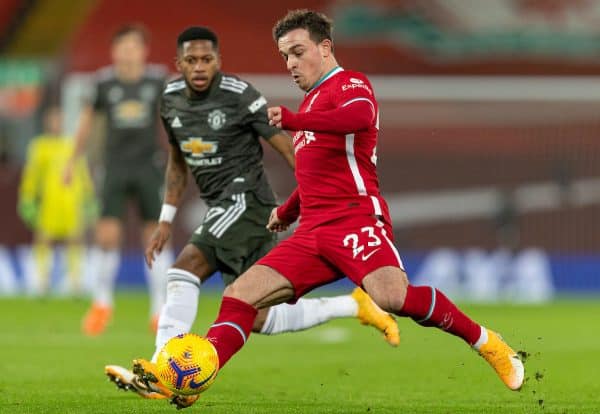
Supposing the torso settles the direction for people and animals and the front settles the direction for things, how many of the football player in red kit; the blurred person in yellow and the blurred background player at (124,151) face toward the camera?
2

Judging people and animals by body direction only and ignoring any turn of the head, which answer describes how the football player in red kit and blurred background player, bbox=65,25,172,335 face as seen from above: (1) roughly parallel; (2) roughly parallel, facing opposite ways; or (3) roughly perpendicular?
roughly perpendicular

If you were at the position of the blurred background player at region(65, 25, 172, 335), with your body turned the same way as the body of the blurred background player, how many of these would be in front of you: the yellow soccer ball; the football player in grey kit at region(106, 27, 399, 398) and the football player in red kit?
3

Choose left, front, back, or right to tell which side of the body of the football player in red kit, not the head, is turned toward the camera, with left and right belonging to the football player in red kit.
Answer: left

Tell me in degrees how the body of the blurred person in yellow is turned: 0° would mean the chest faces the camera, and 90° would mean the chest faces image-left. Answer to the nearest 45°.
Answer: approximately 0°

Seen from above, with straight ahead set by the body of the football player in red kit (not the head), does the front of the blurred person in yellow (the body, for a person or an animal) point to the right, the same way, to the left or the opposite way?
to the left

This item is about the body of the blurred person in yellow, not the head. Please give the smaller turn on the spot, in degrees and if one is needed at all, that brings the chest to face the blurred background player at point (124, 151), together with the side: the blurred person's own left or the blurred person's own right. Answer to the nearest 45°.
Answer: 0° — they already face them
